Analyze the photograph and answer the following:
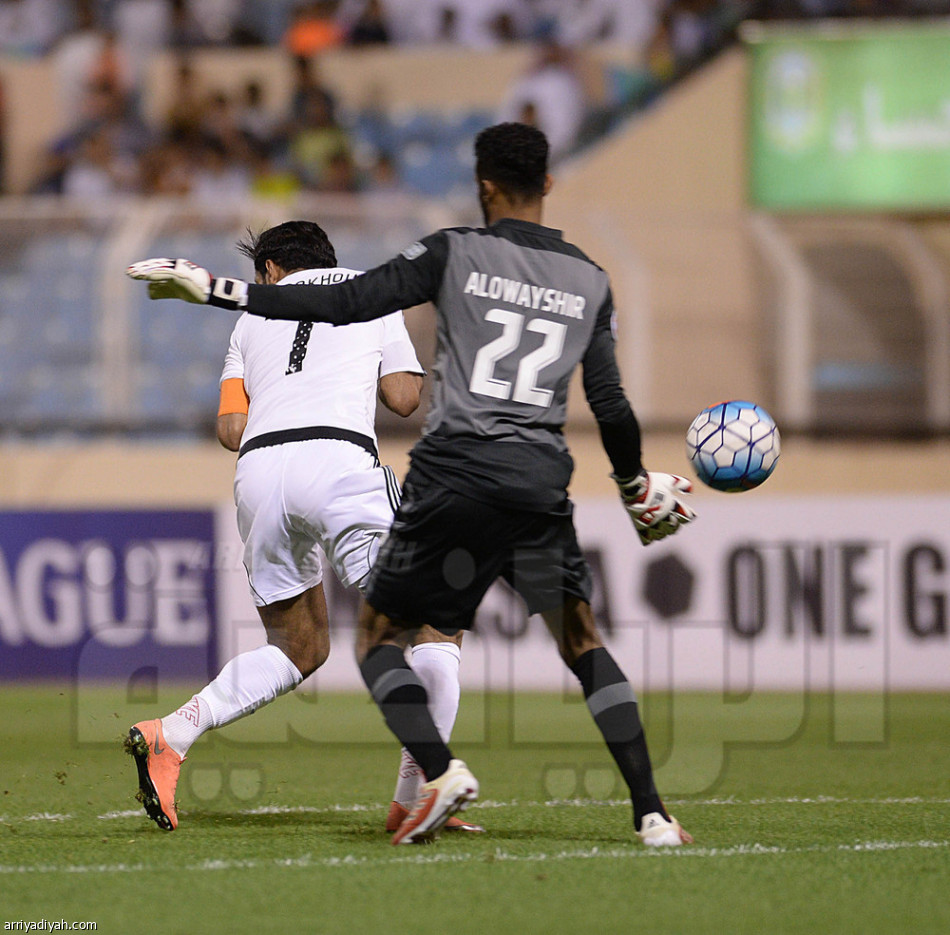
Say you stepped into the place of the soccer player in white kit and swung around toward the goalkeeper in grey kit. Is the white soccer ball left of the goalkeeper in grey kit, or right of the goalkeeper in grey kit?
left

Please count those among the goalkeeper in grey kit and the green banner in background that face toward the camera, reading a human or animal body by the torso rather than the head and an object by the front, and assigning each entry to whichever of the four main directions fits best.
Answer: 1

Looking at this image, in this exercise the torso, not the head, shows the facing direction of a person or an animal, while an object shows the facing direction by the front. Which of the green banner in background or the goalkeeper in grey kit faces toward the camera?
the green banner in background

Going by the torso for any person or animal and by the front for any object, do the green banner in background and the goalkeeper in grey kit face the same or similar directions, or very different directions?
very different directions

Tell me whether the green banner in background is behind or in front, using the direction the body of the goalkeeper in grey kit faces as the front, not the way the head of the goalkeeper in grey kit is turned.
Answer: in front

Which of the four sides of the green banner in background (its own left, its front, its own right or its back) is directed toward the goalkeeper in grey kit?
front

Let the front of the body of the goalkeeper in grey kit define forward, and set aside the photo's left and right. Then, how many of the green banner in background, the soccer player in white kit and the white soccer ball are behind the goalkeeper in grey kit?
0

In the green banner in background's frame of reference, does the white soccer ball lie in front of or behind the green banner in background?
in front

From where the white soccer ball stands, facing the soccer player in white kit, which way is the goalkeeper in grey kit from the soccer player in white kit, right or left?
left

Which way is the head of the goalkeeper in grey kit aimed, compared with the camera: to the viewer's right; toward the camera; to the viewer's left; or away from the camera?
away from the camera

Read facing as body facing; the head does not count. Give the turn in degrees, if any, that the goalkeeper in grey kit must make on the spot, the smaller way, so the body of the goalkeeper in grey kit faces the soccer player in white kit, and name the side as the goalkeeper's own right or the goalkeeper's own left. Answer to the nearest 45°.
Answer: approximately 45° to the goalkeeper's own left

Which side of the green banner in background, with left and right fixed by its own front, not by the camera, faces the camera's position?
front

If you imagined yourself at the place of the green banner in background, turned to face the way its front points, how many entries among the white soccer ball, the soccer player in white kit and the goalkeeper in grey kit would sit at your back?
0

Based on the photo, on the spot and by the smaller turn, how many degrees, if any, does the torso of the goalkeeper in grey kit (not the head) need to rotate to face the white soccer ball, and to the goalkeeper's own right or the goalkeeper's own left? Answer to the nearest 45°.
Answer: approximately 45° to the goalkeeper's own right

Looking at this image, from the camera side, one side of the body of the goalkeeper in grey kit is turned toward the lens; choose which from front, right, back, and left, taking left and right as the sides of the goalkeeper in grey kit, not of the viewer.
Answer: back
